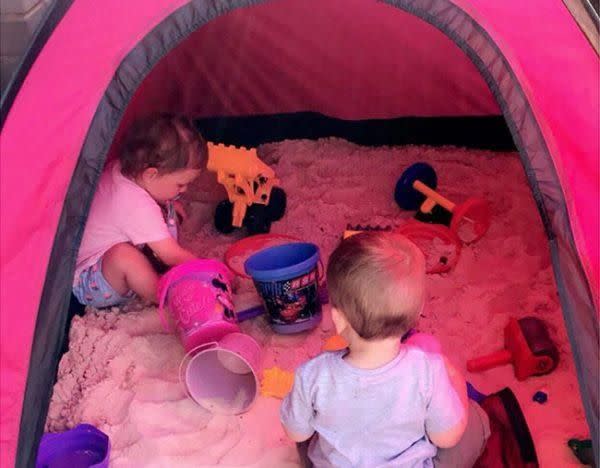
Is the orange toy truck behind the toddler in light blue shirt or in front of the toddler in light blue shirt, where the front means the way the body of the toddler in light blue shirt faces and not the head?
in front

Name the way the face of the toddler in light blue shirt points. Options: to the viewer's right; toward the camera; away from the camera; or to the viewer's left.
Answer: away from the camera

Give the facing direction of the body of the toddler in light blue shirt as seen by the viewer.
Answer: away from the camera
